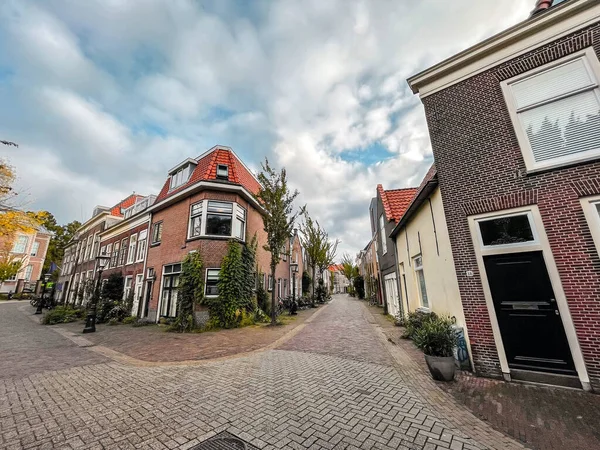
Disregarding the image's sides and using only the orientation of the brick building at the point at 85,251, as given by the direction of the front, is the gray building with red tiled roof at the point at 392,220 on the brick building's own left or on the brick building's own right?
on the brick building's own left

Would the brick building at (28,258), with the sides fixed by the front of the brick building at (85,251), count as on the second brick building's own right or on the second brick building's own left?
on the second brick building's own right

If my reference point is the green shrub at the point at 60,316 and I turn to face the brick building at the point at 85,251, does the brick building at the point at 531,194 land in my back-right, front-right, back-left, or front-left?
back-right

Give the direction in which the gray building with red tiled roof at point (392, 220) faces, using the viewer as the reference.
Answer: facing the viewer and to the left of the viewer

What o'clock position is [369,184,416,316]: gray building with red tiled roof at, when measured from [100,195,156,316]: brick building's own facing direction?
[369,184,416,316]: gray building with red tiled roof is roughly at 9 o'clock from [100,195,156,316]: brick building.

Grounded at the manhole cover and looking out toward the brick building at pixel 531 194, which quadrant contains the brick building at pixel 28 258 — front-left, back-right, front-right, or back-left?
back-left

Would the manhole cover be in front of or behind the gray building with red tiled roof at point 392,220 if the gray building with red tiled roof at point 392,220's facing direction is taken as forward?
in front
